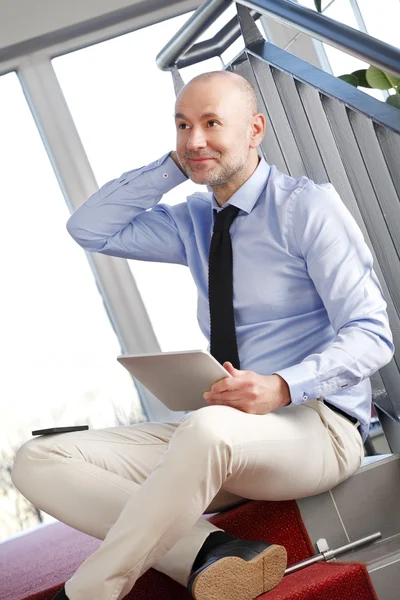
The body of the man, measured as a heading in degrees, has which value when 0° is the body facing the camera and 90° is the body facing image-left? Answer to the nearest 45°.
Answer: approximately 45°
